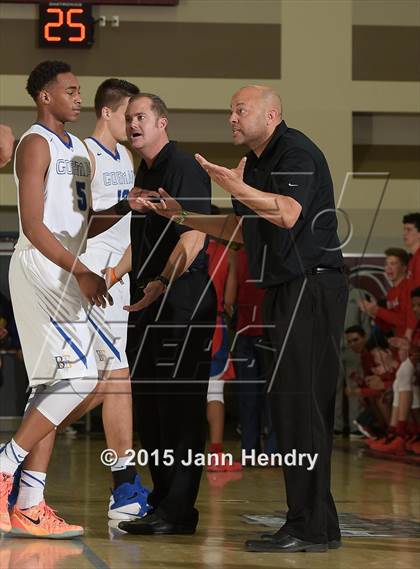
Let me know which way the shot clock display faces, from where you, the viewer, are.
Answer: facing the viewer

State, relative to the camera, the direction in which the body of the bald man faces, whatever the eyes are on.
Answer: to the viewer's left

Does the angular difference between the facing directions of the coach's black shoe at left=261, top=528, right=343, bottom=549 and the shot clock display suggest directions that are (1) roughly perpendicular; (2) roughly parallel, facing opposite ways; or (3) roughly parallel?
roughly perpendicular

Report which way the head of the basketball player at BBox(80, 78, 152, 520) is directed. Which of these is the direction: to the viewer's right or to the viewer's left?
to the viewer's right

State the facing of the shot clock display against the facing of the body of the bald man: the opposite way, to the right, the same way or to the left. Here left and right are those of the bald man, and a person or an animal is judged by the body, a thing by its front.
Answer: to the left

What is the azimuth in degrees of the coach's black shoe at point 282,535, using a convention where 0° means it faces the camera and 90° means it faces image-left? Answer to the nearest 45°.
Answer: approximately 90°

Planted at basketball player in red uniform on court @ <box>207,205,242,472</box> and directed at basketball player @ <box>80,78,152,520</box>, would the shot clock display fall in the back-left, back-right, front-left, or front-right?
back-right

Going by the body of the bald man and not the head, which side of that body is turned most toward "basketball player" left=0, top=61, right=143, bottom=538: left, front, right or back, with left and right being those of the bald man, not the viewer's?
front

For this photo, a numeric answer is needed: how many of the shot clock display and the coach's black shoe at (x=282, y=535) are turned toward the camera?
1
